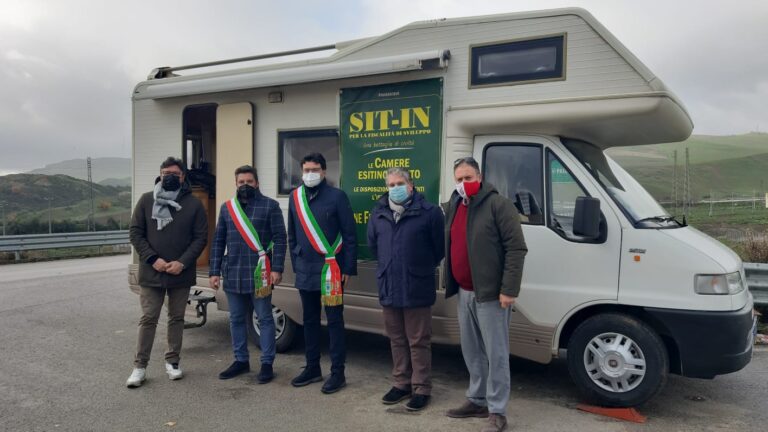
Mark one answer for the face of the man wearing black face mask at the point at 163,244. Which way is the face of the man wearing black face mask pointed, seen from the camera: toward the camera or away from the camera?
toward the camera

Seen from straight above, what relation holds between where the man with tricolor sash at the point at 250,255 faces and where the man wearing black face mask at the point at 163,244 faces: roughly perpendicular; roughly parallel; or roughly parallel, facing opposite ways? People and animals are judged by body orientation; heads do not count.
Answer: roughly parallel

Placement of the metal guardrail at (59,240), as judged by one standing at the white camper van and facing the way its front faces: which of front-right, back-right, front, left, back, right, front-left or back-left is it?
back

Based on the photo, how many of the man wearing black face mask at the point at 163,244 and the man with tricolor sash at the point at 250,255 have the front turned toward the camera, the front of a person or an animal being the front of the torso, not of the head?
2

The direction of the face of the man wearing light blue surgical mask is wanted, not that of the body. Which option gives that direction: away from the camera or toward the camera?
toward the camera

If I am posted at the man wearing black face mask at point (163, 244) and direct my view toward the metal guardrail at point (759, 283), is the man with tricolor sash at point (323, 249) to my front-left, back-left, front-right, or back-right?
front-right

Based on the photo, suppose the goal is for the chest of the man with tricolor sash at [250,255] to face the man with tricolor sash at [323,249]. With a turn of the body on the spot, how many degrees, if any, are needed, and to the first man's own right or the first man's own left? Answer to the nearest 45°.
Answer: approximately 45° to the first man's own left

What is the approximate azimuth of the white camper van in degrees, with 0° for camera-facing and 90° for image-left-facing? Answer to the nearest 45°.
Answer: approximately 315°

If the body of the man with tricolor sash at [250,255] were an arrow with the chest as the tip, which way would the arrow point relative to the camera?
toward the camera

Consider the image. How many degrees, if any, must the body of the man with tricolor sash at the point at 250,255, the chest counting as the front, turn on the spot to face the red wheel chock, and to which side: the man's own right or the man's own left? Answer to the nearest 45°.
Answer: approximately 45° to the man's own left

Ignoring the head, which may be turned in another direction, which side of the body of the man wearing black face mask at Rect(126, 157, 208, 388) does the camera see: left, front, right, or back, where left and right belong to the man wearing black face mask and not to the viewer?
front

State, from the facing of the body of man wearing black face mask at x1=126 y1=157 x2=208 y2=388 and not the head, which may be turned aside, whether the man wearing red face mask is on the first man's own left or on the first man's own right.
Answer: on the first man's own left
